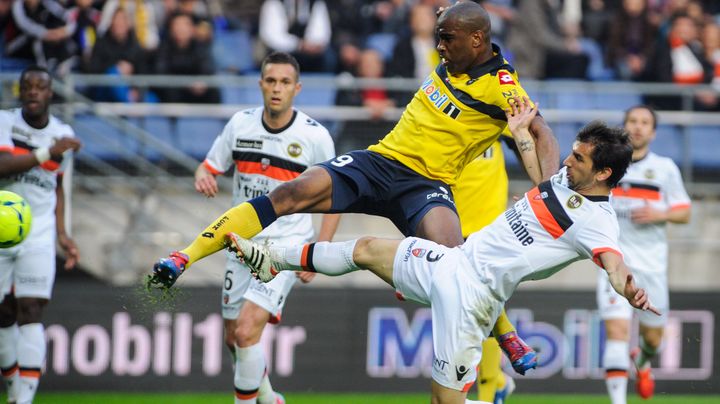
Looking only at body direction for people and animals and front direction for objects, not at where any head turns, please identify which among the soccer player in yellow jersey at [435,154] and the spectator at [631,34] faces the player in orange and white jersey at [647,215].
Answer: the spectator

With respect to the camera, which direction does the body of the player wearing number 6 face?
toward the camera

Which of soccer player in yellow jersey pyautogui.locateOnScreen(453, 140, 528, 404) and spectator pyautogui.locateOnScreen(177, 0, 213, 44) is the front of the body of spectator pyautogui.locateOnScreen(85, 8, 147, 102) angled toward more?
the soccer player in yellow jersey

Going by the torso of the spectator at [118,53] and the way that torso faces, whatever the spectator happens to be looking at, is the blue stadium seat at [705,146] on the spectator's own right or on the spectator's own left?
on the spectator's own left

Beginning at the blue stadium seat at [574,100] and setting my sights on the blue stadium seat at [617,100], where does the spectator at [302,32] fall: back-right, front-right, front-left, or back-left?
back-left

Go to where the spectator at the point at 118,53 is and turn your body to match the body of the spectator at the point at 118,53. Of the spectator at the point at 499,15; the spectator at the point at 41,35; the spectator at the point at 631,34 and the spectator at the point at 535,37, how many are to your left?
3

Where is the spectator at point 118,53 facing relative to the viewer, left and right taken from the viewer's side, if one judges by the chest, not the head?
facing the viewer

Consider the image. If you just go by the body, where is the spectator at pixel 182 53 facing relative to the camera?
toward the camera

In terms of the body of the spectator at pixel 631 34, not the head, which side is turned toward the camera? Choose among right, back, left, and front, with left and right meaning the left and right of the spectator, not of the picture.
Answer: front
